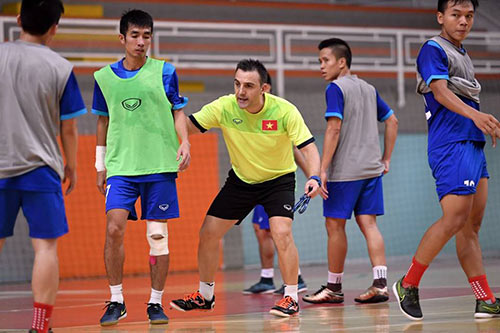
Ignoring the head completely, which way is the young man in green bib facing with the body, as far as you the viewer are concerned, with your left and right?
facing the viewer

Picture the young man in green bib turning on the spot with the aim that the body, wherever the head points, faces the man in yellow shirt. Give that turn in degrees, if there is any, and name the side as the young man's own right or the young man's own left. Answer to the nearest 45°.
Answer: approximately 90° to the young man's own left

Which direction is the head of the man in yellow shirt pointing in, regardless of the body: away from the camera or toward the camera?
toward the camera

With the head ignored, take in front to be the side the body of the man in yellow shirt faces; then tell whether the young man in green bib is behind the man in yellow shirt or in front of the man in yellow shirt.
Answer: in front

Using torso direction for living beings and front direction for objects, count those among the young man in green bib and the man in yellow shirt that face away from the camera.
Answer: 0
